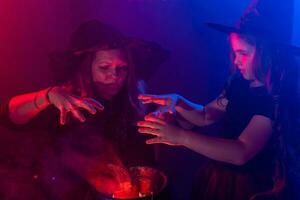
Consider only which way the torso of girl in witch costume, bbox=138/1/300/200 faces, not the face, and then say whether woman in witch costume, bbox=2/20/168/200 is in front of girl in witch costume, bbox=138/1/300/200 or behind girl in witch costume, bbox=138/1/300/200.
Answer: in front

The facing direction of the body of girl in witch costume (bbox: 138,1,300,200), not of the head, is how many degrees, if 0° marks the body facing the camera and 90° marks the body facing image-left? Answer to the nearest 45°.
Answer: approximately 90°

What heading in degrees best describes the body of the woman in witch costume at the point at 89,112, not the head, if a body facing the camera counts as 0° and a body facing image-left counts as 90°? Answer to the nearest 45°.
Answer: approximately 0°

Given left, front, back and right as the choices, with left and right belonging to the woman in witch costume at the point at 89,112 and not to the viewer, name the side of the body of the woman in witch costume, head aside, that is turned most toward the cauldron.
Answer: front

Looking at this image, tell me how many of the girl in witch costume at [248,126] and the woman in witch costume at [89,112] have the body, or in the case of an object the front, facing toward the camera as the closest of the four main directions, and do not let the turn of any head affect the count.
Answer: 1

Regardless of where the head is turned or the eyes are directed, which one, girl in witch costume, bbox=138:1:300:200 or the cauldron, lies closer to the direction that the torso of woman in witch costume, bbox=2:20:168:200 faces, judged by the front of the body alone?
the cauldron

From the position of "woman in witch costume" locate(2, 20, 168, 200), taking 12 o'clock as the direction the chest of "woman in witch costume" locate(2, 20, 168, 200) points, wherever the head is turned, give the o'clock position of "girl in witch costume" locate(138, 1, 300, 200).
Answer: "girl in witch costume" locate(138, 1, 300, 200) is roughly at 10 o'clock from "woman in witch costume" locate(2, 20, 168, 200).

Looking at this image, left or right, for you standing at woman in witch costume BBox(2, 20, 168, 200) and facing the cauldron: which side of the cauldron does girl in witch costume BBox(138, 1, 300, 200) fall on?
left

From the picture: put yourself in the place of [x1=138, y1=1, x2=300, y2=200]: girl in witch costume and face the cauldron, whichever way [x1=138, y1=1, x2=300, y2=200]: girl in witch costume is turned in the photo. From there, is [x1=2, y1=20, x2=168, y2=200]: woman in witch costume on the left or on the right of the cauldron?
right
